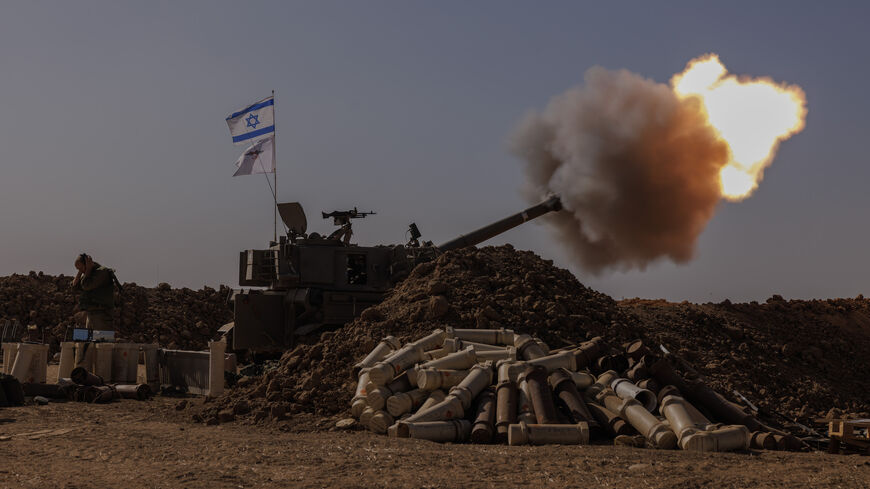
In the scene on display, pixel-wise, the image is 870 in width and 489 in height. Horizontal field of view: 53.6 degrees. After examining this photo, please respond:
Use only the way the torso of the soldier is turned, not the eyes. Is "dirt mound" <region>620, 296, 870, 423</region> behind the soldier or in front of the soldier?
behind

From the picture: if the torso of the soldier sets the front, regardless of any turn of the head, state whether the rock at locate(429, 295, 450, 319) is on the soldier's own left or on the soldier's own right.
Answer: on the soldier's own left

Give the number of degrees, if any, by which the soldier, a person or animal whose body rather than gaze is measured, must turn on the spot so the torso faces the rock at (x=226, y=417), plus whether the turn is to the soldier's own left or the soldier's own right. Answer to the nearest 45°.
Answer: approximately 90° to the soldier's own left

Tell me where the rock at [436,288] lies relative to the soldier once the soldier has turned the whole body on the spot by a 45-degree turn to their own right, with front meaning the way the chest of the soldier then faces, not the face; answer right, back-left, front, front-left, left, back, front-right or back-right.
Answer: back

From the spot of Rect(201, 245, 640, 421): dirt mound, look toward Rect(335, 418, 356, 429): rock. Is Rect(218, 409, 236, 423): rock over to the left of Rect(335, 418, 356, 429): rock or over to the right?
right

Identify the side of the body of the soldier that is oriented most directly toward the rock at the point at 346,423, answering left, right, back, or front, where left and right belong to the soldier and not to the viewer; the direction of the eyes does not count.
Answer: left

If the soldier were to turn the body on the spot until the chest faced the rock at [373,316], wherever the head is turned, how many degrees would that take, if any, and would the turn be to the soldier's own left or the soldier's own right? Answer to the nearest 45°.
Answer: approximately 135° to the soldier's own left

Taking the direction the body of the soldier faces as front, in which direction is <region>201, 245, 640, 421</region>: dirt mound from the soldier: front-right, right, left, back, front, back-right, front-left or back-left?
back-left
